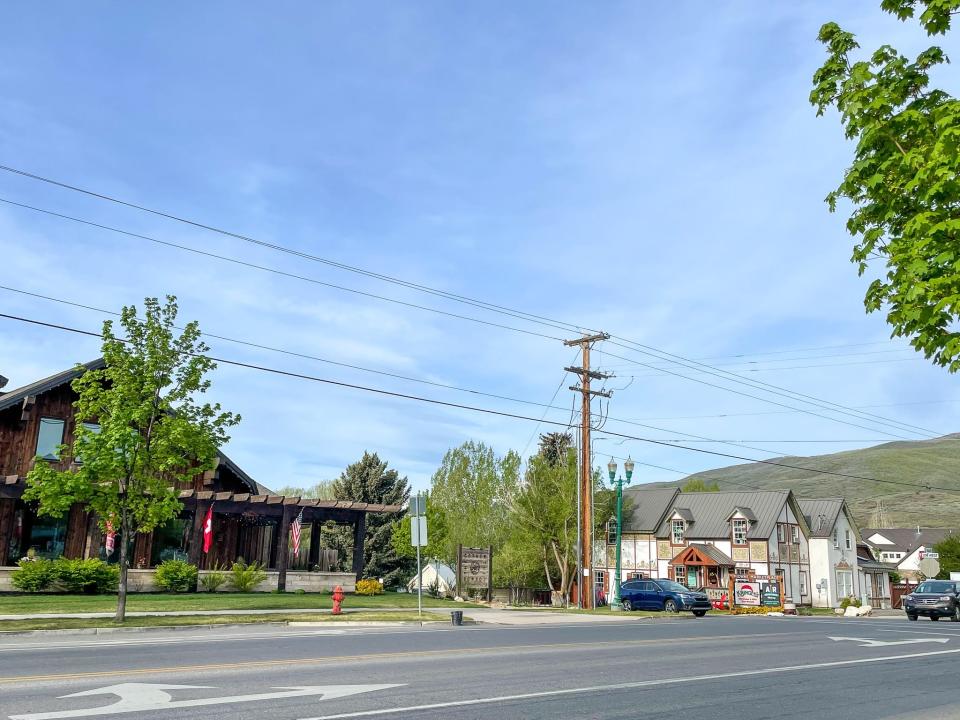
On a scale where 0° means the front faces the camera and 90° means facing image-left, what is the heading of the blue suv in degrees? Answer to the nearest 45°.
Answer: approximately 315°

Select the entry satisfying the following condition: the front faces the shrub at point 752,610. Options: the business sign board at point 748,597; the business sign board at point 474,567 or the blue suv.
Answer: the business sign board at point 748,597

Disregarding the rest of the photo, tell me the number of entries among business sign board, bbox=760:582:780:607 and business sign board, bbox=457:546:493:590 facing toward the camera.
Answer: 2

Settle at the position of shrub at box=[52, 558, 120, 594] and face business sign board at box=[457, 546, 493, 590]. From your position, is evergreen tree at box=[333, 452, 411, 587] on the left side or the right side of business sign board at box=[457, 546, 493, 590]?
left

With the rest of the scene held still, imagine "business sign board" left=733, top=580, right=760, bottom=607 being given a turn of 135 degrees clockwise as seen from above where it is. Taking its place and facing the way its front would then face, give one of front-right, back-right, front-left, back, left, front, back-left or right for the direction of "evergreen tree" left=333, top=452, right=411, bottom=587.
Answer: front-left

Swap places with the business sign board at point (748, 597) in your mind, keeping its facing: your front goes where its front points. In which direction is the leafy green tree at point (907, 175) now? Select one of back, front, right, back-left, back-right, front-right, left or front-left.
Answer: front

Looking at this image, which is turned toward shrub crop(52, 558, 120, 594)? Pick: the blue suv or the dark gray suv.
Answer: the dark gray suv

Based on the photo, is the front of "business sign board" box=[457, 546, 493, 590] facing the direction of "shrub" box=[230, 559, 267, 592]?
no

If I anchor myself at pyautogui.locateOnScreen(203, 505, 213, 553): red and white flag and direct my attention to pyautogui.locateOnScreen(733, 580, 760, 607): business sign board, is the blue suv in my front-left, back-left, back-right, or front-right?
front-right

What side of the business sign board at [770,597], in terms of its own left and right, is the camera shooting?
front

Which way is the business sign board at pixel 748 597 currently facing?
toward the camera

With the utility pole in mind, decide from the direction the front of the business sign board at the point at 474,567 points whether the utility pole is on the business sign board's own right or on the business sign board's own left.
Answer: on the business sign board's own left

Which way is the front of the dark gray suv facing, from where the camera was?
facing the viewer and to the left of the viewer

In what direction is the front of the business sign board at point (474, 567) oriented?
toward the camera

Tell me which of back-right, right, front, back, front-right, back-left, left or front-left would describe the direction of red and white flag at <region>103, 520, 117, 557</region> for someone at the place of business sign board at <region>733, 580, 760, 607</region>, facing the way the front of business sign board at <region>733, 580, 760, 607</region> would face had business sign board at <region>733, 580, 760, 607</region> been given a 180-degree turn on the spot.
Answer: back-left
